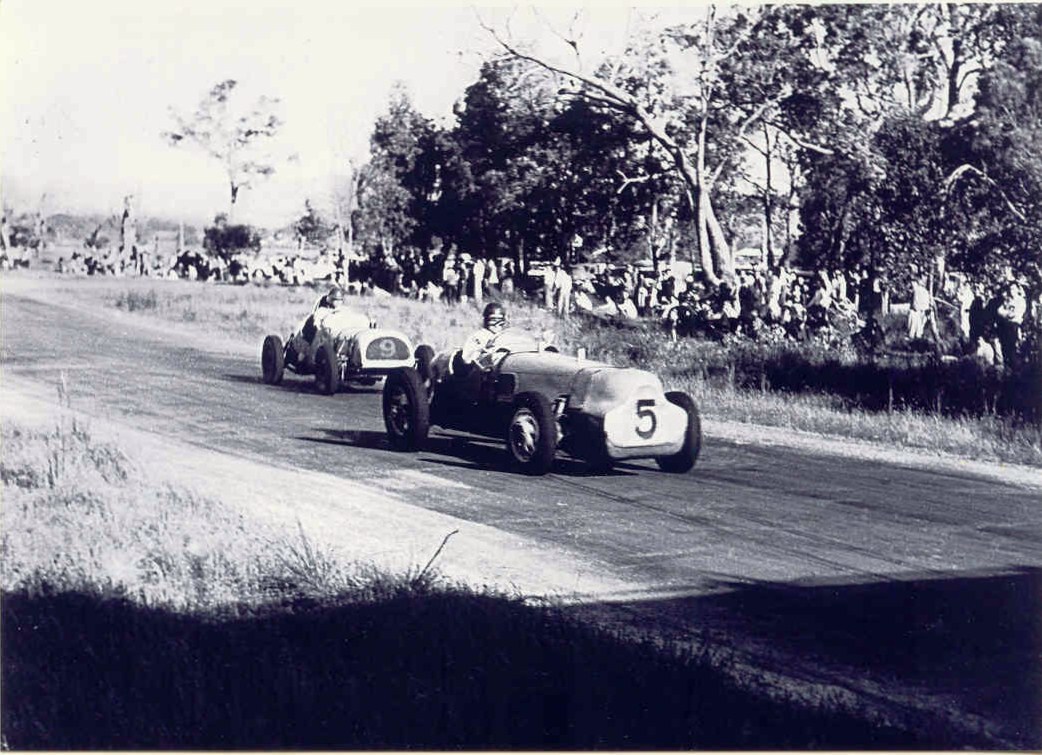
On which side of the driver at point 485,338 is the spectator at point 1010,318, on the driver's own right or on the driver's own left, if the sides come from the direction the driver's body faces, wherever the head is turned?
on the driver's own left

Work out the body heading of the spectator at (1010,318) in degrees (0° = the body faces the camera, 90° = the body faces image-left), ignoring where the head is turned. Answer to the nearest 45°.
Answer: approximately 45°

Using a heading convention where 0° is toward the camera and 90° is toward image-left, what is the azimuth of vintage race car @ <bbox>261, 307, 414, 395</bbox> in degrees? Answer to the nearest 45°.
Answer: approximately 315°

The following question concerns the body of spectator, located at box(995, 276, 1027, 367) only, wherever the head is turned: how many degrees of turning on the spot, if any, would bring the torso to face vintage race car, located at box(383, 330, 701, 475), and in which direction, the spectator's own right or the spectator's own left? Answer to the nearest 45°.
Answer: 0° — they already face it

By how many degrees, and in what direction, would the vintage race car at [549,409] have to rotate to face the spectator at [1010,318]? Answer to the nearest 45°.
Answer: approximately 45° to its left

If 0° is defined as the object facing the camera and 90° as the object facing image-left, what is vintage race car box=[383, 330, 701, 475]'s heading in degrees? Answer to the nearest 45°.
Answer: approximately 315°

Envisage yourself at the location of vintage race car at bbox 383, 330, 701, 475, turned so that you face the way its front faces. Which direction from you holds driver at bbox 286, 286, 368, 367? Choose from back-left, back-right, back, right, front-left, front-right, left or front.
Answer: back
